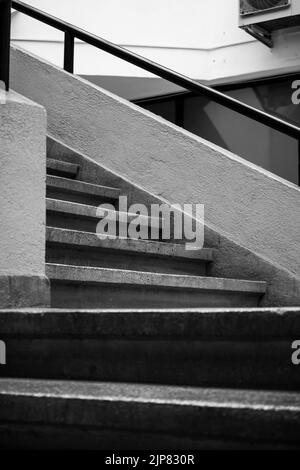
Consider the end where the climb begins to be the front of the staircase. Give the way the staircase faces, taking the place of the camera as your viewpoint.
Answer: facing the viewer

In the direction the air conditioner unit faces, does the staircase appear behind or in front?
in front

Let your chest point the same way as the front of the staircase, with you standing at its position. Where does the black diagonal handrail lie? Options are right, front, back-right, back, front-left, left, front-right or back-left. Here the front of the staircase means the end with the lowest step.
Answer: back

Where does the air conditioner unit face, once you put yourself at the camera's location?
facing the viewer and to the left of the viewer

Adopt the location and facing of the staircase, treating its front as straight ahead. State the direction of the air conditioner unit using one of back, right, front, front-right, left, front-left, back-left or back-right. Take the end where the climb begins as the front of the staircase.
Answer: back

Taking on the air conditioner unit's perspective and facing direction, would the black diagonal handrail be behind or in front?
in front

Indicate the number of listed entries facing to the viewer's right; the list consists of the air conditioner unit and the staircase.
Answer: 0
